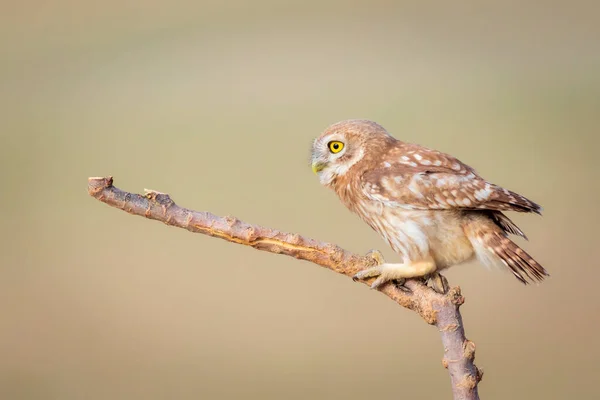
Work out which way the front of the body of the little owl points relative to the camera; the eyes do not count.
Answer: to the viewer's left
